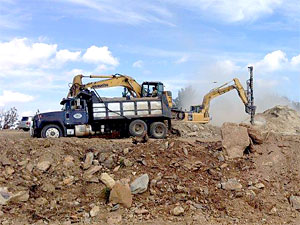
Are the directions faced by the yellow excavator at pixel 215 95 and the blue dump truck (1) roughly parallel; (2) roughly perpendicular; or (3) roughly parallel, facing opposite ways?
roughly parallel, facing opposite ways

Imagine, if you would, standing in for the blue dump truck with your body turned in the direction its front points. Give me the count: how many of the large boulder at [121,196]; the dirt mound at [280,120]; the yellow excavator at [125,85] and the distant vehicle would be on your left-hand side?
1

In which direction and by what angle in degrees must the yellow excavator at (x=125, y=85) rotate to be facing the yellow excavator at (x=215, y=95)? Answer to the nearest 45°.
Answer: approximately 135° to its right

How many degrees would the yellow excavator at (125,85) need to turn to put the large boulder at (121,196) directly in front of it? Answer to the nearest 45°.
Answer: approximately 90° to its left

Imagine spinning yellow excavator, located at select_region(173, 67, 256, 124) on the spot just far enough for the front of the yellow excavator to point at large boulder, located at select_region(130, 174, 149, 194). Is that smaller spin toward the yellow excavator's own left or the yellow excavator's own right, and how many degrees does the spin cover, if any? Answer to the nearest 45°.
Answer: approximately 90° to the yellow excavator's own right

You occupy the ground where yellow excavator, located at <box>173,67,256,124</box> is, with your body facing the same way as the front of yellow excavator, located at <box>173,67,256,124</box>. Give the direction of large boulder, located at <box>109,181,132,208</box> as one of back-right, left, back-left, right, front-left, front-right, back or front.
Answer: right

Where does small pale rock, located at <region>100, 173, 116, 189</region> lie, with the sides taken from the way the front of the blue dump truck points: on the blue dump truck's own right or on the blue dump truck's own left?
on the blue dump truck's own left

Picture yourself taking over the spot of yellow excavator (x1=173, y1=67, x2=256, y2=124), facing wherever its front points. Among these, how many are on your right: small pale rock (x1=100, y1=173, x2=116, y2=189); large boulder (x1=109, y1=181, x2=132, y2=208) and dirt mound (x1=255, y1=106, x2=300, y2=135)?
2

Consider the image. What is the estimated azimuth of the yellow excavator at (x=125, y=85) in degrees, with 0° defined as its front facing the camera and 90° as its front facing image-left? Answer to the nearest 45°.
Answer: approximately 90°

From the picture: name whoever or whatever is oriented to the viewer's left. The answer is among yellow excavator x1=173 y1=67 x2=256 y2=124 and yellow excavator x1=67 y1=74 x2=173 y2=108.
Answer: yellow excavator x1=67 y1=74 x2=173 y2=108

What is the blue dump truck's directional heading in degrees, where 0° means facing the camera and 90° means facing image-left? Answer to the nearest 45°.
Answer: approximately 90°

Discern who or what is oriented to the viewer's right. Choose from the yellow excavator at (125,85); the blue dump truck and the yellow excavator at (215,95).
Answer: the yellow excavator at (215,95)

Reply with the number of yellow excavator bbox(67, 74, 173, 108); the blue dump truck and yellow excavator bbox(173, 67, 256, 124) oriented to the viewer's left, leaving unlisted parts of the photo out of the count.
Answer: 2

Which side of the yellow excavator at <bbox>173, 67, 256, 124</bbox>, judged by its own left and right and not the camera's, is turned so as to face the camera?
right

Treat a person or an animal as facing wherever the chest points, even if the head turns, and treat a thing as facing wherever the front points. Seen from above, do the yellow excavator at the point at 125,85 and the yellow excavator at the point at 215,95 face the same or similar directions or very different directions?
very different directions
